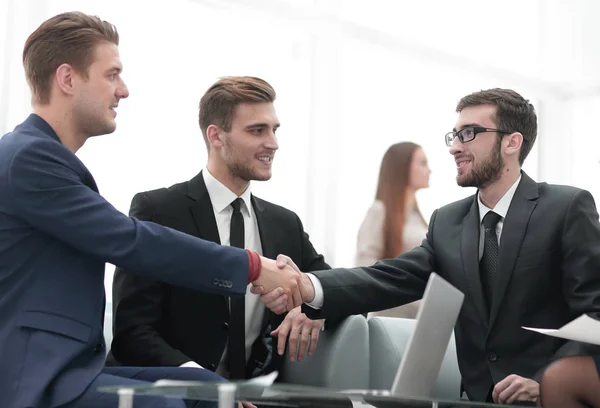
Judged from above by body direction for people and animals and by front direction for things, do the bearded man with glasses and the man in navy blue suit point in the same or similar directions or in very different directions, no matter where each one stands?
very different directions

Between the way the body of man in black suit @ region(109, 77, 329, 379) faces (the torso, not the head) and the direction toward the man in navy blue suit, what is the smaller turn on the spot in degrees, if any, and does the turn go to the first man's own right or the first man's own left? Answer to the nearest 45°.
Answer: approximately 90° to the first man's own right

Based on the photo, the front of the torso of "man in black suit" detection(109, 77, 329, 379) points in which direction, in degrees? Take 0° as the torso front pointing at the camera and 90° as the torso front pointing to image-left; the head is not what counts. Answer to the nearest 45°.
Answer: approximately 315°

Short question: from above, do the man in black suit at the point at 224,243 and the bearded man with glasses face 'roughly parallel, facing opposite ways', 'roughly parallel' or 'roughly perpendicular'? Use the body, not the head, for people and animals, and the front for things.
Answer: roughly perpendicular

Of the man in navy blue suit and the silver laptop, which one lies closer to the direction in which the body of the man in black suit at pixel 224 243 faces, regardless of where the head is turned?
the silver laptop

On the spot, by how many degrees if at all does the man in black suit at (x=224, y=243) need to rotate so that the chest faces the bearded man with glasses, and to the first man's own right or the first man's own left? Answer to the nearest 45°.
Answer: approximately 45° to the first man's own left

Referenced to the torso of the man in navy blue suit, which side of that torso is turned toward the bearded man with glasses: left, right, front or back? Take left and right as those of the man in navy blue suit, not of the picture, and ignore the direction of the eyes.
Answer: front

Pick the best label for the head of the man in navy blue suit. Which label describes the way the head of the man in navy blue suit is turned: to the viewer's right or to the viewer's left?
to the viewer's right

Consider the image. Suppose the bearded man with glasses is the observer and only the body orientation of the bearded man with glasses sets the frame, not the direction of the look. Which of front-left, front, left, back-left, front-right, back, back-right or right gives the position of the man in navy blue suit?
front

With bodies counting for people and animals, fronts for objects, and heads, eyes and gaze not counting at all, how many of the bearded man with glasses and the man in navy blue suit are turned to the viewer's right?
1

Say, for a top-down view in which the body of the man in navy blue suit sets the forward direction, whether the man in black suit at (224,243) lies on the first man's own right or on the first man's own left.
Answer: on the first man's own left

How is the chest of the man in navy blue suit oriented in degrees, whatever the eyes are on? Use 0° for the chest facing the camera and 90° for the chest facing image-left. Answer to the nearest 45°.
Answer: approximately 270°

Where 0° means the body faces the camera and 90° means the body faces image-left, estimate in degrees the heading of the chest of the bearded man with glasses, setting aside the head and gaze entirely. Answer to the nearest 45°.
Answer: approximately 45°

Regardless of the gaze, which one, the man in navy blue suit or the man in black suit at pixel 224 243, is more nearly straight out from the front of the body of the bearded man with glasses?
the man in navy blue suit

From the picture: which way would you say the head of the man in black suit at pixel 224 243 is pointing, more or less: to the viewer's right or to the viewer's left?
to the viewer's right
